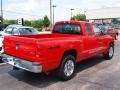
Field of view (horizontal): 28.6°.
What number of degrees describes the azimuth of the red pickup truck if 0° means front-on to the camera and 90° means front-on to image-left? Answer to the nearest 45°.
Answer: approximately 225°
